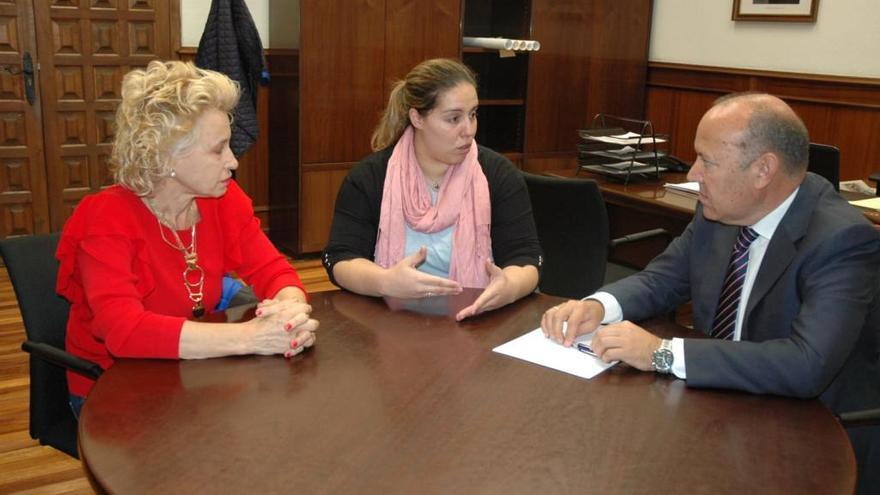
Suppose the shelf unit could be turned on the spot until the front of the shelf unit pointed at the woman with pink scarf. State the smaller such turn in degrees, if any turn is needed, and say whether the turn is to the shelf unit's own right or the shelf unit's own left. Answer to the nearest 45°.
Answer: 0° — it already faces them

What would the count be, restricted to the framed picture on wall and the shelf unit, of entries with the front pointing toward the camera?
2

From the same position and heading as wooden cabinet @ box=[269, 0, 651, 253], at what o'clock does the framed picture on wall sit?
The framed picture on wall is roughly at 9 o'clock from the wooden cabinet.

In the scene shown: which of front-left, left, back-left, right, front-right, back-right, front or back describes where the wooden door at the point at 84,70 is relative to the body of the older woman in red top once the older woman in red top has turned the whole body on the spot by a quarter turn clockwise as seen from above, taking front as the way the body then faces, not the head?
back-right

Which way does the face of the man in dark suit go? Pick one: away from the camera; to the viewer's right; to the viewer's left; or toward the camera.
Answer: to the viewer's left

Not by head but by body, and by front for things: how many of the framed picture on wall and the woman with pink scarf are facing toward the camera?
2

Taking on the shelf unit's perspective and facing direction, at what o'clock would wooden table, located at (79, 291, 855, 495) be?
The wooden table is roughly at 12 o'clock from the shelf unit.

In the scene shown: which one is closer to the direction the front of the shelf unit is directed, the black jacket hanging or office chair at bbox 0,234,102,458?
the office chair

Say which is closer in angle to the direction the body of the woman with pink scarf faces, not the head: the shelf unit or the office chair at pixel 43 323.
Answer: the office chair

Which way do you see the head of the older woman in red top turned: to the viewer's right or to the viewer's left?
to the viewer's right
